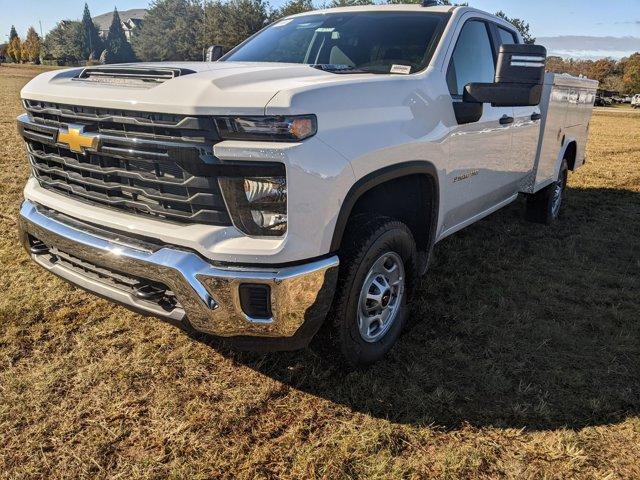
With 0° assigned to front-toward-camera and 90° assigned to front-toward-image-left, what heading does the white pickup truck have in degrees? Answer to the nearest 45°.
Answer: approximately 45°
